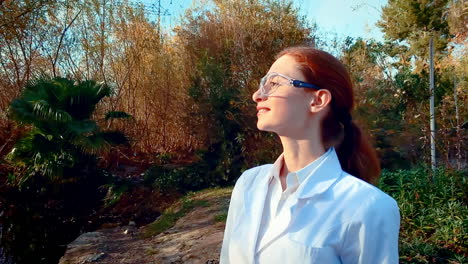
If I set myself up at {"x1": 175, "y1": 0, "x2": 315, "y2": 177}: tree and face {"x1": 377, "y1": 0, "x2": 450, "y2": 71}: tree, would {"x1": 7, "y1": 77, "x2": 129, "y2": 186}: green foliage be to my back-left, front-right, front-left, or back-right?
back-right

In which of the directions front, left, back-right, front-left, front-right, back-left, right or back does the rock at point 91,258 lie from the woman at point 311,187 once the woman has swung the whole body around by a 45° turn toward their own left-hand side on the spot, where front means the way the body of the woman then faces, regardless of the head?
back-right

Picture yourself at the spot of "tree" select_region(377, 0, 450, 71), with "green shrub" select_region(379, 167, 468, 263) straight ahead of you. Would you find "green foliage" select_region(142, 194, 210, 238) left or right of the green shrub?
right

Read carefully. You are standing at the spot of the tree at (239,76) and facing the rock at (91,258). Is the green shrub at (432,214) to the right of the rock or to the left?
left

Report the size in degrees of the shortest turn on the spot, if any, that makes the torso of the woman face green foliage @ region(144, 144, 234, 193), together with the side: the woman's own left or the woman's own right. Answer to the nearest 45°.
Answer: approximately 135° to the woman's own right

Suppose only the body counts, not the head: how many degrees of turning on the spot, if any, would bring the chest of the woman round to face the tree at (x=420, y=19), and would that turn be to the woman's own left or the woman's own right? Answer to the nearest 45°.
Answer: approximately 135° to the woman's own right

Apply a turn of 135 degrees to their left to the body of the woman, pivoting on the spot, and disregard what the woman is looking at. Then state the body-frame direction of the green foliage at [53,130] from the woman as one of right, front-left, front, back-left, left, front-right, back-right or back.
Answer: back-left

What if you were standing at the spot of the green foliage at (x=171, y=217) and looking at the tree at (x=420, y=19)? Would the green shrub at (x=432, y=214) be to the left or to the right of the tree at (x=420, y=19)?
right

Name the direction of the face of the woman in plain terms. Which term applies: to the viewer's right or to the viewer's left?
to the viewer's left

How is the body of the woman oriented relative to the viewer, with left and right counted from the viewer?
facing the viewer and to the left of the viewer

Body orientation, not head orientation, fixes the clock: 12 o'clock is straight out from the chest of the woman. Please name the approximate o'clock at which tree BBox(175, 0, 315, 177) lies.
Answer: The tree is roughly at 4 o'clock from the woman.
